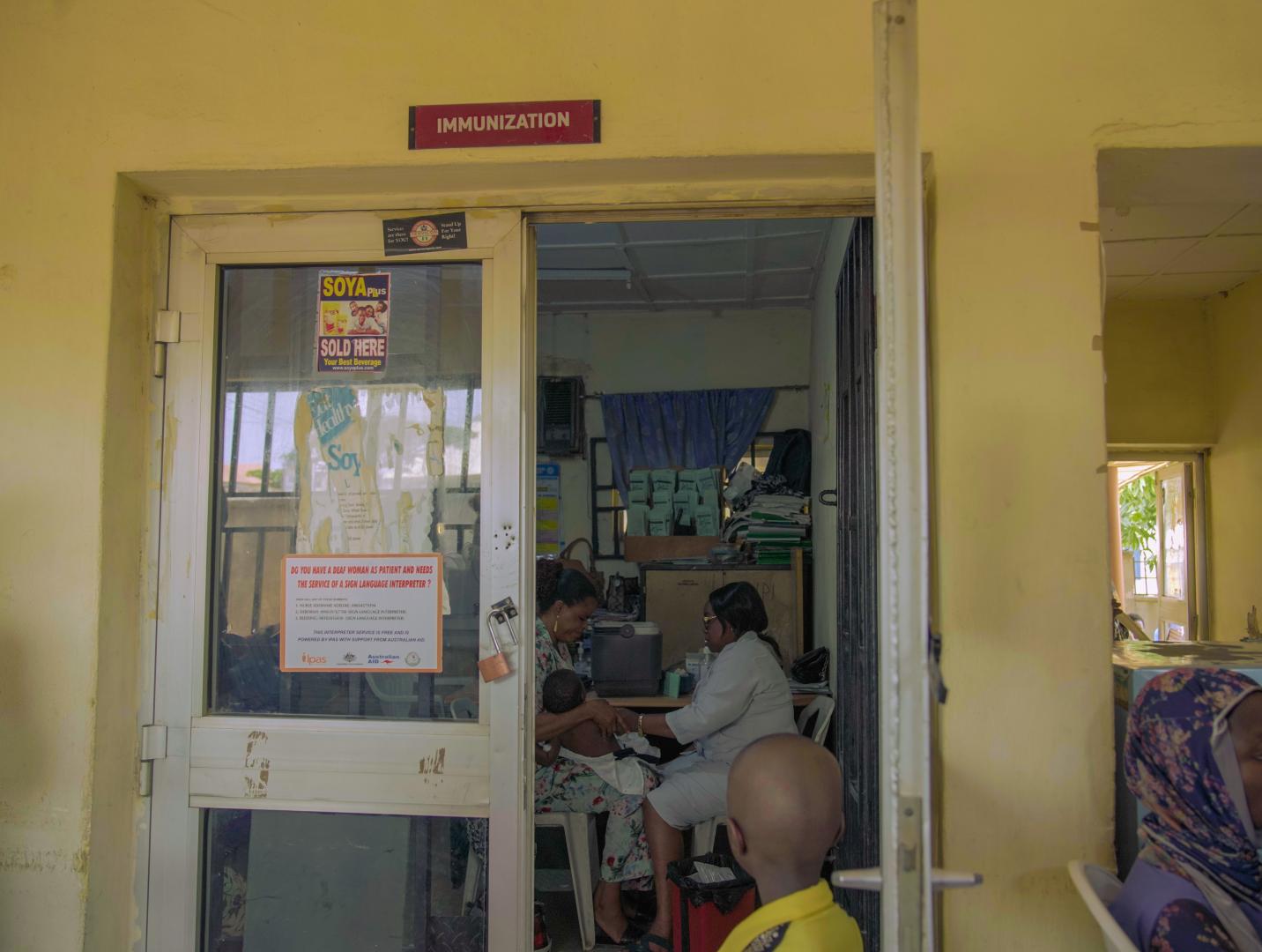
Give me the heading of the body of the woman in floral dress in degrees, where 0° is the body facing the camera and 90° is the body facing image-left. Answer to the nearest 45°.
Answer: approximately 270°

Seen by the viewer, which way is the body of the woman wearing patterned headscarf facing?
to the viewer's right

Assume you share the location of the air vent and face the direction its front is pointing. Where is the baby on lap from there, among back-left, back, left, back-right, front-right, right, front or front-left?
front

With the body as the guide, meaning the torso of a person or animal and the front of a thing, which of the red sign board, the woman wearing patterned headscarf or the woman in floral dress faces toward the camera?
the red sign board

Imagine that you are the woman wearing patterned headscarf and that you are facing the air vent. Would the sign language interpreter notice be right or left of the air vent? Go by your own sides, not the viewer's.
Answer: left

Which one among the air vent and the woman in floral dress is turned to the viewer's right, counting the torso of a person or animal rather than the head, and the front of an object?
the woman in floral dress

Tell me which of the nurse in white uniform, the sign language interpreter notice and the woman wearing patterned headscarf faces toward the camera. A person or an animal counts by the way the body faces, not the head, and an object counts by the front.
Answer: the sign language interpreter notice

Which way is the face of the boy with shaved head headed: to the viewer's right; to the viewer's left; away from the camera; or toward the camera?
away from the camera

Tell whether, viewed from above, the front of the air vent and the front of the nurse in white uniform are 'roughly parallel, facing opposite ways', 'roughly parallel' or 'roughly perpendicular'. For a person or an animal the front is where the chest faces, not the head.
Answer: roughly perpendicular

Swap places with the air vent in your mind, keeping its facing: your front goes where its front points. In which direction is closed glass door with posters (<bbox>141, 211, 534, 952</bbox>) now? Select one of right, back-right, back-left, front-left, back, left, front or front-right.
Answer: front

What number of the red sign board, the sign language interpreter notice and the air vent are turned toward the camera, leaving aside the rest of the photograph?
3

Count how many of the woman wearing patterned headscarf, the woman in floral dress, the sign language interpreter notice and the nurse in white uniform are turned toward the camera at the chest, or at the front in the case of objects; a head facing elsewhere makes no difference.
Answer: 1

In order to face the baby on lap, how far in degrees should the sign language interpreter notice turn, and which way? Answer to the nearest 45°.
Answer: approximately 135° to its left

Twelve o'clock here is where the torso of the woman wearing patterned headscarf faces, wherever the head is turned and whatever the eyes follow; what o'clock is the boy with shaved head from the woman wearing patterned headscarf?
The boy with shaved head is roughly at 5 o'clock from the woman wearing patterned headscarf.

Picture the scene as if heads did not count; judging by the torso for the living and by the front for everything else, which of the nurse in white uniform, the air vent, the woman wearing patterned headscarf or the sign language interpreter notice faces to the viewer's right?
the woman wearing patterned headscarf

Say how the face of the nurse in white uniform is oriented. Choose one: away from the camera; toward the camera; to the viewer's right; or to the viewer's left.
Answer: to the viewer's left

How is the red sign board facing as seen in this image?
toward the camera
